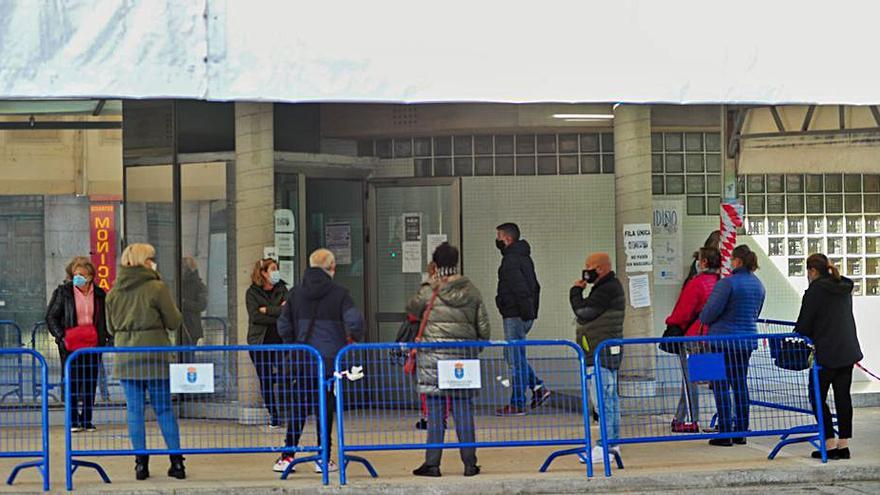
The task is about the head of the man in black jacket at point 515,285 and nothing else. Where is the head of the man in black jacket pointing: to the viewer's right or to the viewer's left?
to the viewer's left

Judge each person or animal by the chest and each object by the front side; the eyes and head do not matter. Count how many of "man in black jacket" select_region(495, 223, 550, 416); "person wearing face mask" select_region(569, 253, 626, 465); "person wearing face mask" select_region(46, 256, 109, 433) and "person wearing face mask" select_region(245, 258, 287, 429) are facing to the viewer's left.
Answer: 2

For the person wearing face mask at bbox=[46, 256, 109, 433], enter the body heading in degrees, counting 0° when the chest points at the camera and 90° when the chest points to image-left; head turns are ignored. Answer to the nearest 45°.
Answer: approximately 0°

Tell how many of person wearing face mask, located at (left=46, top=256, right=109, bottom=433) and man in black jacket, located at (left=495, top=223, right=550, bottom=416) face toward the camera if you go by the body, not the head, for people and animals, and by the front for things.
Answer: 1

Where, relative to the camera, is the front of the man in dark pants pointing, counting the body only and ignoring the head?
away from the camera

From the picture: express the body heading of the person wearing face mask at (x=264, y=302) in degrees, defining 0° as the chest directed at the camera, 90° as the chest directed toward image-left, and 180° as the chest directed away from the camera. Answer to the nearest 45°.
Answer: approximately 315°

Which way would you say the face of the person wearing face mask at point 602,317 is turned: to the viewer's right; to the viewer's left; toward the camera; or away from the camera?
to the viewer's left

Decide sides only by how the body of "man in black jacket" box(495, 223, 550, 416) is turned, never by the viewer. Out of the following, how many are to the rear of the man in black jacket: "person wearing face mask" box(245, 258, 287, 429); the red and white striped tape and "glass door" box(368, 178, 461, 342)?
1

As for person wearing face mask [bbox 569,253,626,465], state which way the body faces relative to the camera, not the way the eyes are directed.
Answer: to the viewer's left

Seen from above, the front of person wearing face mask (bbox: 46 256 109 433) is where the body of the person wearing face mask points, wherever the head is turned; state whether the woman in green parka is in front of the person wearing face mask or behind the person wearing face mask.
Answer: in front
